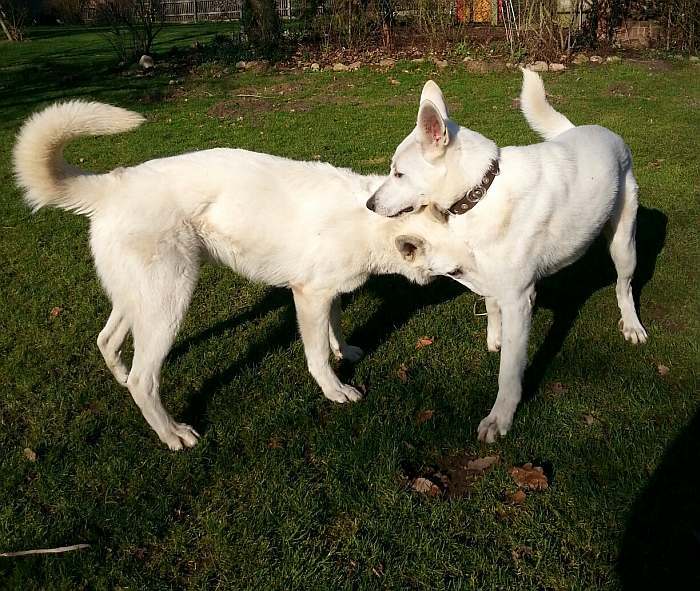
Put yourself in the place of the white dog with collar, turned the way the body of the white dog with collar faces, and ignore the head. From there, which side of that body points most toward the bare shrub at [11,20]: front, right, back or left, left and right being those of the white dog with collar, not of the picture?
right

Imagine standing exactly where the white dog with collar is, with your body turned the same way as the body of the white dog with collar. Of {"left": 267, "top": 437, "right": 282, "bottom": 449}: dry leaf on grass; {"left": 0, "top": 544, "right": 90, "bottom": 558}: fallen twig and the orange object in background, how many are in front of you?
2

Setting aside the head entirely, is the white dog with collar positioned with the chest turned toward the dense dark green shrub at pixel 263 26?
no

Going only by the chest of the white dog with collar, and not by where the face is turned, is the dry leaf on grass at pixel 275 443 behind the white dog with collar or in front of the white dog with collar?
in front

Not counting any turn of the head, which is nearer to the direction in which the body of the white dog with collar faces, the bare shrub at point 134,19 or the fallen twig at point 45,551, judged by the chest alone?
the fallen twig

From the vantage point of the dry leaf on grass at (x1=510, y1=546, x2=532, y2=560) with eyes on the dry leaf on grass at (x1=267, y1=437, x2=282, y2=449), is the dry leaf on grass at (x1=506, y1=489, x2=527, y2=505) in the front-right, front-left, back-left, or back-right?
front-right

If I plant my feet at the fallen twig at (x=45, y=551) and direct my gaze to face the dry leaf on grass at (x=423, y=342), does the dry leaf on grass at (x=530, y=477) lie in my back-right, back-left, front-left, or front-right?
front-right

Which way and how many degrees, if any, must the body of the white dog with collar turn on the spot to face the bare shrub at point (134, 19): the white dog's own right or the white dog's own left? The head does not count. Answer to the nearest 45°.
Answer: approximately 90° to the white dog's own right

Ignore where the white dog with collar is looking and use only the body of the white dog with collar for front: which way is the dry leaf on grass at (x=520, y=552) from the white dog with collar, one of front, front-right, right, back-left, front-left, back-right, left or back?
front-left

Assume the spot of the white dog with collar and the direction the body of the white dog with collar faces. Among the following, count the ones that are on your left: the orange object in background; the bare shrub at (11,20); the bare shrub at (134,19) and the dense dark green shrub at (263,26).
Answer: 0

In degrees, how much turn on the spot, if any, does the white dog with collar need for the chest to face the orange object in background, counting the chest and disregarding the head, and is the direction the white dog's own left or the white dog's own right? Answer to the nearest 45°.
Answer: approximately 135° to the white dog's own right

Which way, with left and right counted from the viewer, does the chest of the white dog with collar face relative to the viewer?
facing the viewer and to the left of the viewer
